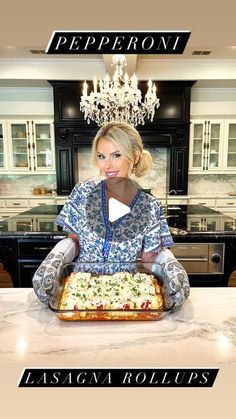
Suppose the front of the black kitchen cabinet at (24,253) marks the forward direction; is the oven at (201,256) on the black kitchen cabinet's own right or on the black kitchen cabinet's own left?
on the black kitchen cabinet's own left

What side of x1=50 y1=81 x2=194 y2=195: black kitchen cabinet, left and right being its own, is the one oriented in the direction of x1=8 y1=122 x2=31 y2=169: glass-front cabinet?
right

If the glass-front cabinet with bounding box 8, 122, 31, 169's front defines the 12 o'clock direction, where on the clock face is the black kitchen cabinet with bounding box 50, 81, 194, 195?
The black kitchen cabinet is roughly at 10 o'clock from the glass-front cabinet.

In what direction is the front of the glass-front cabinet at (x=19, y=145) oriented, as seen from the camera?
facing the viewer

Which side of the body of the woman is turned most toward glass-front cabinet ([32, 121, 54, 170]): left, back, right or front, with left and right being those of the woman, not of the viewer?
back

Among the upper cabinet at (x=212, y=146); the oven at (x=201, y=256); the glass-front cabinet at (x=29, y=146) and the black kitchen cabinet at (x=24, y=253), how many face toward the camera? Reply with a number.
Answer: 4

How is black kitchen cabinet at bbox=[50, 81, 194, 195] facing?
toward the camera

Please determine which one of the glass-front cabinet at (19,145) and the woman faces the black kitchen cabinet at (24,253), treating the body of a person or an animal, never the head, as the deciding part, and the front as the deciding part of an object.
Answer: the glass-front cabinet
